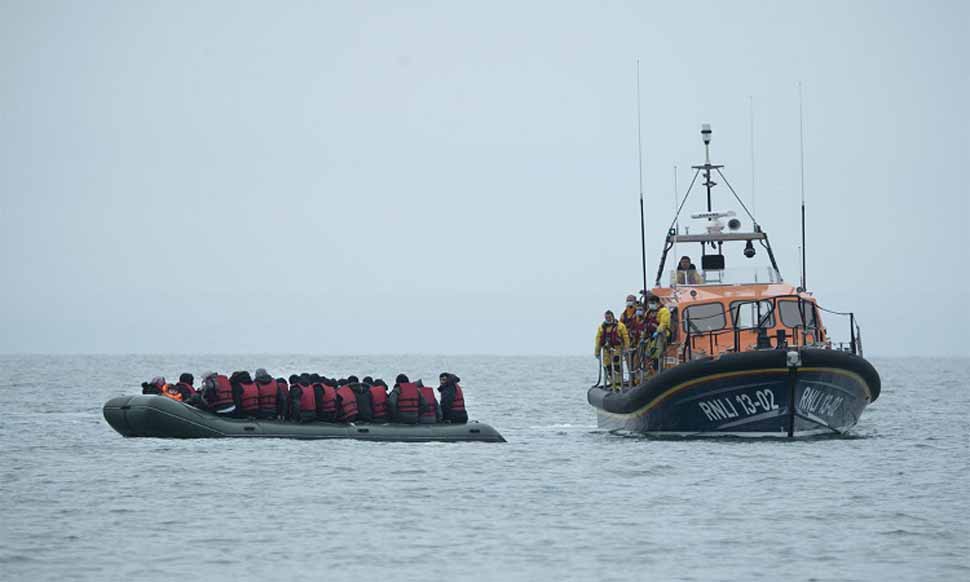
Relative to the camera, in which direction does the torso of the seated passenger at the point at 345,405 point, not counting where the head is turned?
away from the camera

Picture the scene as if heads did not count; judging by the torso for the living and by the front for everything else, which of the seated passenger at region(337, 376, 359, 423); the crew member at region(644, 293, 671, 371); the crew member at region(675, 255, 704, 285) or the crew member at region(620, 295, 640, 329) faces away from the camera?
the seated passenger

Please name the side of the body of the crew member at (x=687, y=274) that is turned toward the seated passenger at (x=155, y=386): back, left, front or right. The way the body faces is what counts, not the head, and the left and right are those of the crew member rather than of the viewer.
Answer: right

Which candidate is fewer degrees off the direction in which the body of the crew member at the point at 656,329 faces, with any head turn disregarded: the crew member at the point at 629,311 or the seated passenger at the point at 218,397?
the seated passenger

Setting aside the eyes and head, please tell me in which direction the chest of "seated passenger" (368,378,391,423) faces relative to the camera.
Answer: away from the camera

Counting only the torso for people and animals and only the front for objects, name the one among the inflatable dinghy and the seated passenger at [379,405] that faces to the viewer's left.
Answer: the inflatable dinghy

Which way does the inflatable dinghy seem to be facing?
to the viewer's left

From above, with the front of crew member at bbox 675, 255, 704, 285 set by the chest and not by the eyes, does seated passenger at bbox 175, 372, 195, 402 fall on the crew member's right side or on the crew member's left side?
on the crew member's right side

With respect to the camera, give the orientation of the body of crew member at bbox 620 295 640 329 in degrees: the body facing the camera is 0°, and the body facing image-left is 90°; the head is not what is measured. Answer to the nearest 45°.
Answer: approximately 45°

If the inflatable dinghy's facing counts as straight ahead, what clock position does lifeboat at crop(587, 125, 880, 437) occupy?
The lifeboat is roughly at 6 o'clock from the inflatable dinghy.
